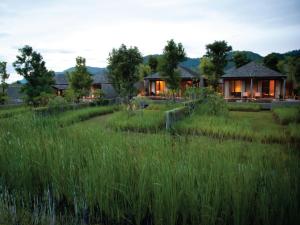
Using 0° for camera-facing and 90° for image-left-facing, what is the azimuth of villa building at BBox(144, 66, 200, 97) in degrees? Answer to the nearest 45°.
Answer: approximately 0°

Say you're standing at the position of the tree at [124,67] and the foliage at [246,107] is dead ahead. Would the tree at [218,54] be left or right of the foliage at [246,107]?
left

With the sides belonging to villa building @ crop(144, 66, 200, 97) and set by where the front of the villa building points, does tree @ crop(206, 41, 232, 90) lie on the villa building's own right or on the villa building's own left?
on the villa building's own left

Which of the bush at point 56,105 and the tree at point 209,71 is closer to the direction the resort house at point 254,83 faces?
the bush

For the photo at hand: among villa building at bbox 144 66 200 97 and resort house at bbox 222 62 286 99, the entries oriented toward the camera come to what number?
2

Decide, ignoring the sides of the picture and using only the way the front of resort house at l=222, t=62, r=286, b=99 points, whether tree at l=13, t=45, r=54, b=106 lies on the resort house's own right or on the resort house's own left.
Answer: on the resort house's own right

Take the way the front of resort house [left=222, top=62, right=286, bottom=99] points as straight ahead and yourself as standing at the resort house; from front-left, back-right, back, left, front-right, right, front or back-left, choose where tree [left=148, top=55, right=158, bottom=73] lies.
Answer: back-right

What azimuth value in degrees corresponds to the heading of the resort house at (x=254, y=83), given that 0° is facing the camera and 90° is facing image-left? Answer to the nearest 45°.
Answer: approximately 0°

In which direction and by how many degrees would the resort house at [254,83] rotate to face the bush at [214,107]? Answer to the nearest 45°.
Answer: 0° — it already faces it

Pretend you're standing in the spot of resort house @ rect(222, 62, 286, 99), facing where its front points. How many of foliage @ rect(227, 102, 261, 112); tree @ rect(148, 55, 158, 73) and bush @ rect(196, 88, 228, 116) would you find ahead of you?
2
